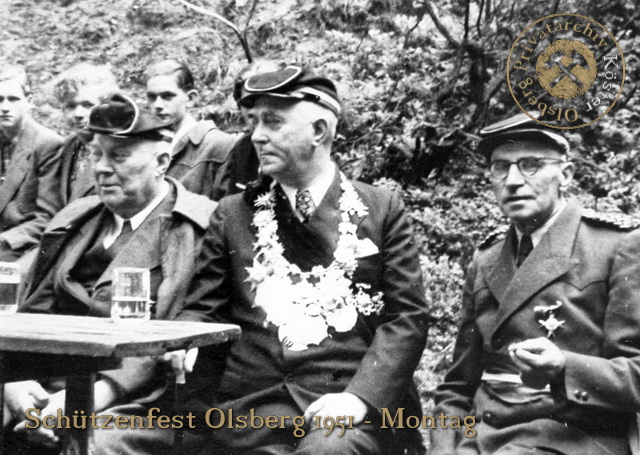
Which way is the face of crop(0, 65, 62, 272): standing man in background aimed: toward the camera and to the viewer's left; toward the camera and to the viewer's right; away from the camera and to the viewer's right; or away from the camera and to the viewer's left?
toward the camera and to the viewer's left

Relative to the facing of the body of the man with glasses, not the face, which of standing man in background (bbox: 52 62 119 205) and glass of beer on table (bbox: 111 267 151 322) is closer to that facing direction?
the glass of beer on table

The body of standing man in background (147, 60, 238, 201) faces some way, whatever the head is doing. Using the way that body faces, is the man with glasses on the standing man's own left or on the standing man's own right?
on the standing man's own left

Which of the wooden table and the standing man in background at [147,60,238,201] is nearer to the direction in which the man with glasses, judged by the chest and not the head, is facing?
the wooden table

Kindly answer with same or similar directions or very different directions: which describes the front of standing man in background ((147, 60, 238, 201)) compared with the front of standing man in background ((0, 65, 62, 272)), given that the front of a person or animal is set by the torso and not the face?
same or similar directions

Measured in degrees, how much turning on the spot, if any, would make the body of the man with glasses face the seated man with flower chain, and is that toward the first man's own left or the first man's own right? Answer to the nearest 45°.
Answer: approximately 45° to the first man's own right

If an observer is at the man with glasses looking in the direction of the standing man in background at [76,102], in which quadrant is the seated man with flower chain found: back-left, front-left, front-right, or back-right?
front-left

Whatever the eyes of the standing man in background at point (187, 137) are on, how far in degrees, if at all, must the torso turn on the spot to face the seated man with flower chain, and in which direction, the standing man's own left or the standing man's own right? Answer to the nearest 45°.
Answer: approximately 45° to the standing man's own left

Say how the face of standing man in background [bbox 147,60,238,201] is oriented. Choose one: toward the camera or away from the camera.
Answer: toward the camera

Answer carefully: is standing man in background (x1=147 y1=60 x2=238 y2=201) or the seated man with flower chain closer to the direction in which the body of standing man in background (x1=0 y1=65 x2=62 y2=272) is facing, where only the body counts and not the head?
the seated man with flower chain

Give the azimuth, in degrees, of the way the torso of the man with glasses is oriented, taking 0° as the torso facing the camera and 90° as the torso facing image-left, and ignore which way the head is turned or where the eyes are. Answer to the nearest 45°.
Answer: approximately 45°

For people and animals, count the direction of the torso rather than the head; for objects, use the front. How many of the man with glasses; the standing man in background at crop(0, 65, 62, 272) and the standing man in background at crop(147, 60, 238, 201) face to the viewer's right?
0

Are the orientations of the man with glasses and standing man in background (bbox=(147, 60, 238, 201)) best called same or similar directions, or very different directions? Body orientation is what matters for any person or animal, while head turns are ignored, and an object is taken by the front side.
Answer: same or similar directions

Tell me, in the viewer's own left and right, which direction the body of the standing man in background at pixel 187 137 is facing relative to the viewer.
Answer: facing the viewer and to the left of the viewer
